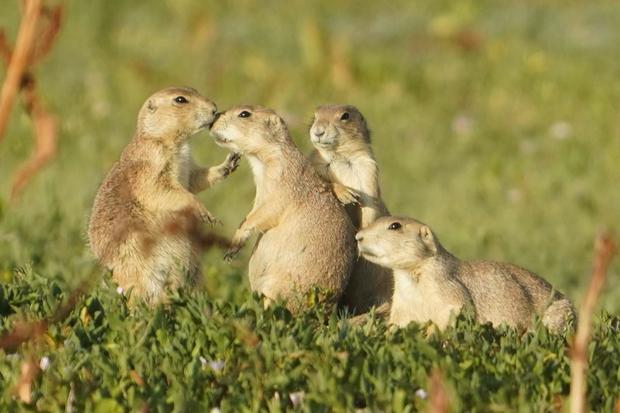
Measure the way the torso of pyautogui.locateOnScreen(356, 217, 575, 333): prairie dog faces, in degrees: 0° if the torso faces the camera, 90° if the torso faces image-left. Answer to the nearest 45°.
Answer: approximately 90°

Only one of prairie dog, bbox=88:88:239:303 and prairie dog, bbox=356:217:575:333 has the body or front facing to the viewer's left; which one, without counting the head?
prairie dog, bbox=356:217:575:333

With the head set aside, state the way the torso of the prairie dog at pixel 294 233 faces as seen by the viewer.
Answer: to the viewer's left

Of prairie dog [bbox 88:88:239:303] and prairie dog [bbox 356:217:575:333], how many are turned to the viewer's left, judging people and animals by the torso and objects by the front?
1

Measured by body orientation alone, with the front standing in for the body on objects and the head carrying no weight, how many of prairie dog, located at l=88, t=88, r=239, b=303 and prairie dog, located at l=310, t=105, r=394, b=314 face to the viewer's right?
1

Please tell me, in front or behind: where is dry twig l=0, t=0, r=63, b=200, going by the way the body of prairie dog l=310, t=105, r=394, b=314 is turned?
in front

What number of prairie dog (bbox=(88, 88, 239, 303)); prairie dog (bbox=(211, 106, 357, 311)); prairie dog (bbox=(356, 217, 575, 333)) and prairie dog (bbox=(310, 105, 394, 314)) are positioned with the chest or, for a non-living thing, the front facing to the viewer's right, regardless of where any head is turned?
1

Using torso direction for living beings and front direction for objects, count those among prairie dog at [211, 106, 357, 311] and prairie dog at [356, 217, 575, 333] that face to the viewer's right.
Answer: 0

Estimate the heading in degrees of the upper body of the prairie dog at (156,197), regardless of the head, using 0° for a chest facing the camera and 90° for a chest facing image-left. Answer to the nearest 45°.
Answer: approximately 270°

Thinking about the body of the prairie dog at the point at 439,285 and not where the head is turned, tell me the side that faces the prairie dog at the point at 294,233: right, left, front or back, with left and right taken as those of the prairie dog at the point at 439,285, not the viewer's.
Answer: front

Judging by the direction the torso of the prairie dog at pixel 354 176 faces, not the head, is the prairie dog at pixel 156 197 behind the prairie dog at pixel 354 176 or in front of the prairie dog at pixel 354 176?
in front
